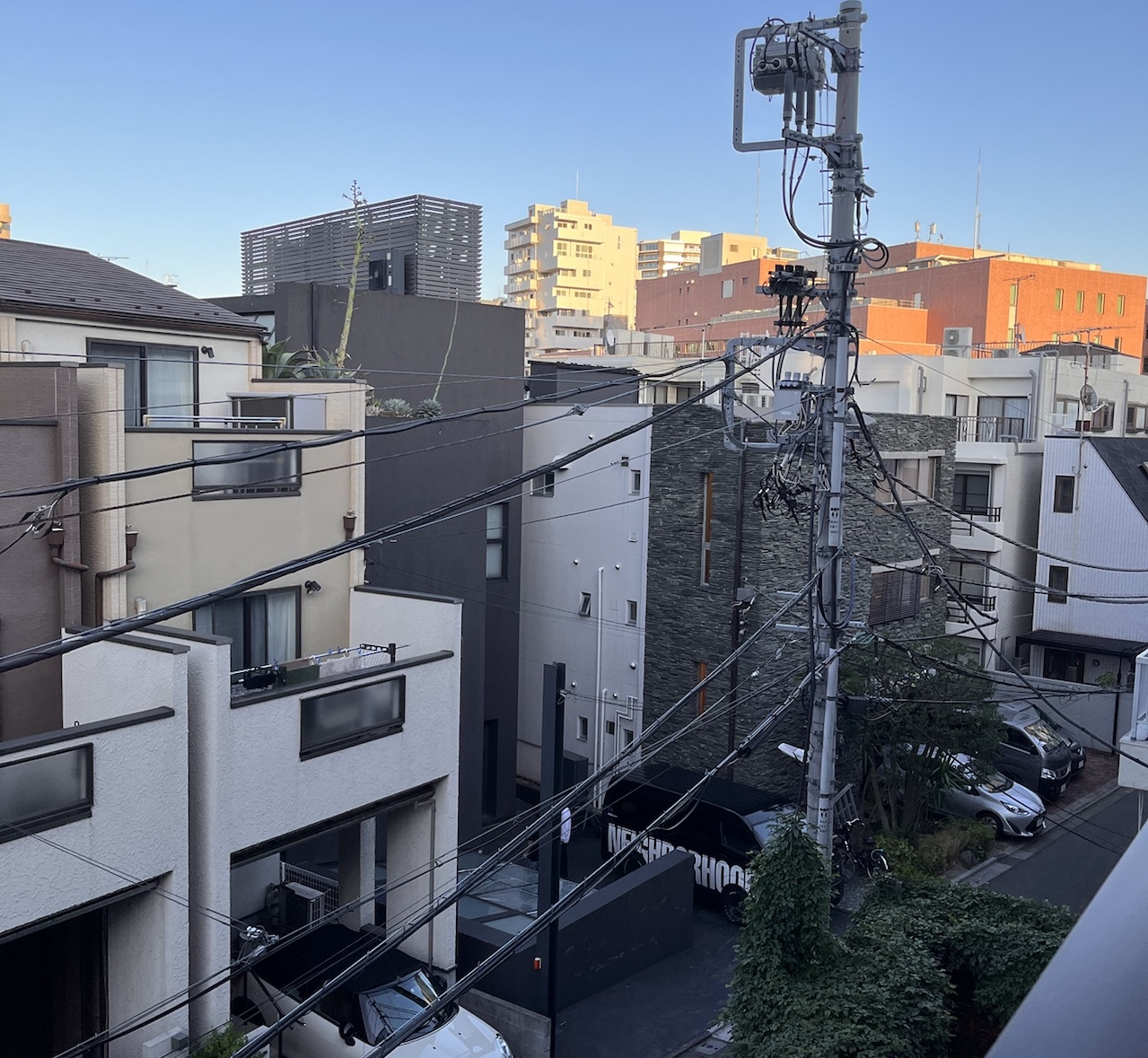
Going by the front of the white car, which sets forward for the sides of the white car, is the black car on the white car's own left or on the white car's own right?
on the white car's own left

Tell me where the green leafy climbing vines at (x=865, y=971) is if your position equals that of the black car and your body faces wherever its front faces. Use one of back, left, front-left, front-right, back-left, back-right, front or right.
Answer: front-right

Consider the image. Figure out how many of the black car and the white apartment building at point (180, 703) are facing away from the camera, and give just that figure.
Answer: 0

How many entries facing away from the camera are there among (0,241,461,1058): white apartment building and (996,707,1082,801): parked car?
0

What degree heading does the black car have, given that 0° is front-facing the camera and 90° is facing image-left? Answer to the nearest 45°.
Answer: approximately 315°

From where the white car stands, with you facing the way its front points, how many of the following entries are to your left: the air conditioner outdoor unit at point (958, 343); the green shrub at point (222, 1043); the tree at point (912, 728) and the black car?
3

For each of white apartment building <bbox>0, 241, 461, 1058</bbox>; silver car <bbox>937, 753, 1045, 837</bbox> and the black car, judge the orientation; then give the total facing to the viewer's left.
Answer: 0

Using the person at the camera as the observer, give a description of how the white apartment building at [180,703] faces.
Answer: facing the viewer and to the right of the viewer

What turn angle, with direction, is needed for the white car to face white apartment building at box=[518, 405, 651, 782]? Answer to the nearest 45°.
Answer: approximately 135° to its left

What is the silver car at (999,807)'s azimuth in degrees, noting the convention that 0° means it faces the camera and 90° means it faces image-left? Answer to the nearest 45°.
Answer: approximately 315°

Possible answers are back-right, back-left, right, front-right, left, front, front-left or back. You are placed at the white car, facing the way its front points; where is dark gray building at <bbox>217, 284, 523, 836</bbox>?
back-left

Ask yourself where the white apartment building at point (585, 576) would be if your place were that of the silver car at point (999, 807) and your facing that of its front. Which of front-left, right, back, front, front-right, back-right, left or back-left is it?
back-right

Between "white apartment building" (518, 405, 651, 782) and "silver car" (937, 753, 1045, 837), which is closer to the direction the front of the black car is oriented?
the silver car
